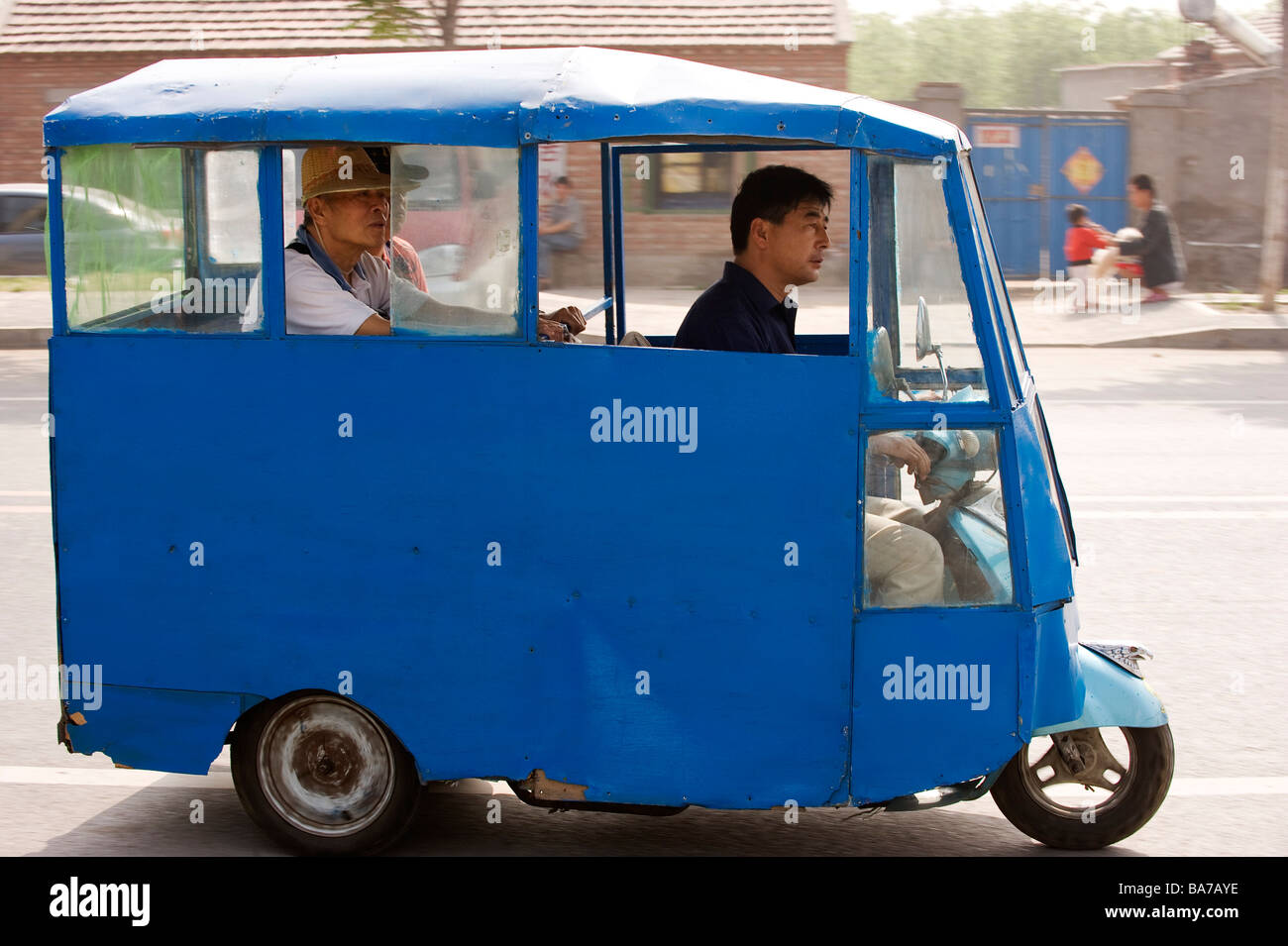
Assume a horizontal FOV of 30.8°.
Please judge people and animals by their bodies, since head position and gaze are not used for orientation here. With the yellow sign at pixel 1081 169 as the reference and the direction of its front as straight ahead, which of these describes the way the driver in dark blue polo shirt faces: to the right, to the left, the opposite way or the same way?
to the left

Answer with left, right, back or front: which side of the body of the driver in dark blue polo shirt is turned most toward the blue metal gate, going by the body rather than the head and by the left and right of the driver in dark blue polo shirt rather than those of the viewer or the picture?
left

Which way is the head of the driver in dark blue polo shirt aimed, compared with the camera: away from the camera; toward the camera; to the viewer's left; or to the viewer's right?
to the viewer's right

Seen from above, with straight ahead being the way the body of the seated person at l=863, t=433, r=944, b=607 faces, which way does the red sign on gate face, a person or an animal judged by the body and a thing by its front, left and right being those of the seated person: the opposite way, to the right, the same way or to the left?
to the right

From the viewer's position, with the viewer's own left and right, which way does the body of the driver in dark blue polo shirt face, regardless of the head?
facing to the right of the viewer

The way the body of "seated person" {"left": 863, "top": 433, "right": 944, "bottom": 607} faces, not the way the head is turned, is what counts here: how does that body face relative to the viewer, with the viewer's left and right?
facing to the right of the viewer

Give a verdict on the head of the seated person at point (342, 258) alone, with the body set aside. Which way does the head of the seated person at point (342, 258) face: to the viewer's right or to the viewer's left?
to the viewer's right

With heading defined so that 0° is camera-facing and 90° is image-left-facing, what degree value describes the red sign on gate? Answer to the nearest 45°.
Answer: approximately 0°

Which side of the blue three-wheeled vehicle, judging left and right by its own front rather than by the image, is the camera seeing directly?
right

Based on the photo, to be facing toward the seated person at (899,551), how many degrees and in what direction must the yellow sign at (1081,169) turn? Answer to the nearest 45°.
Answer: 0° — it already faces them
